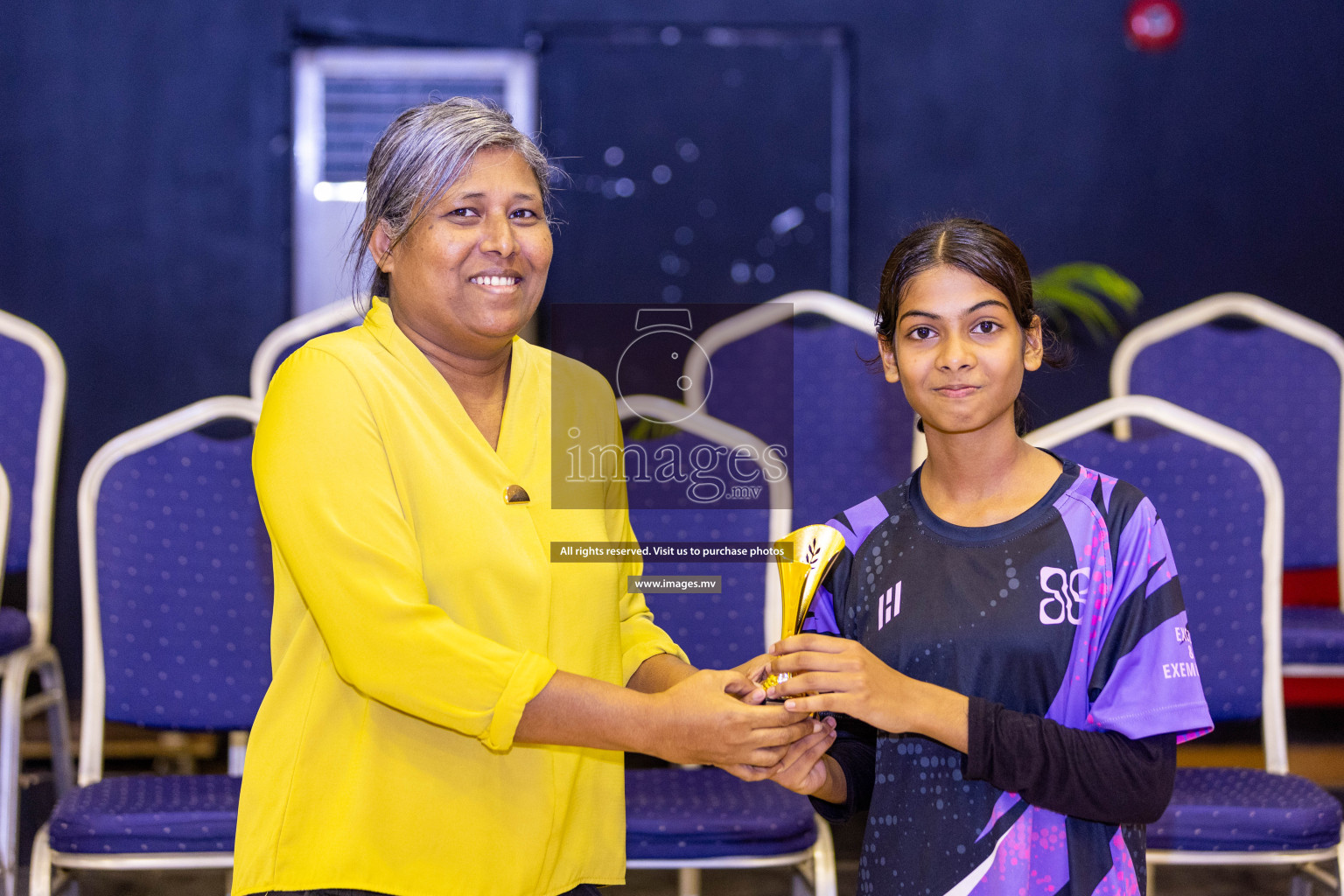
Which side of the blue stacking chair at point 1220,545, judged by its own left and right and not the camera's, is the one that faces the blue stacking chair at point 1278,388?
back

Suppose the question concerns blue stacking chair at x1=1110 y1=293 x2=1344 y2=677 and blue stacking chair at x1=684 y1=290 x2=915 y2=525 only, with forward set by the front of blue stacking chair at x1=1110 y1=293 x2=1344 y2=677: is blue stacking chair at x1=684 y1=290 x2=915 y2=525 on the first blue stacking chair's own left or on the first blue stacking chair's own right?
on the first blue stacking chair's own right

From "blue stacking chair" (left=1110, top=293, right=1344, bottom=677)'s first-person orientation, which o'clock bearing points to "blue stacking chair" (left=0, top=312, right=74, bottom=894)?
"blue stacking chair" (left=0, top=312, right=74, bottom=894) is roughly at 2 o'clock from "blue stacking chair" (left=1110, top=293, right=1344, bottom=677).

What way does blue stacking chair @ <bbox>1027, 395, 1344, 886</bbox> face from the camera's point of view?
toward the camera

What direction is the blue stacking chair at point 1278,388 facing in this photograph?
toward the camera

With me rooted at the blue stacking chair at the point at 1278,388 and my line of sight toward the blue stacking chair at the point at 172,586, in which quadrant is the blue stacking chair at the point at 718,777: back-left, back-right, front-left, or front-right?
front-left

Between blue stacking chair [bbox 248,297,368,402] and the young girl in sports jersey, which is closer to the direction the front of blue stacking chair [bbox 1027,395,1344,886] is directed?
the young girl in sports jersey

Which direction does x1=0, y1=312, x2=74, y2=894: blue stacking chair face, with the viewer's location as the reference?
facing the viewer and to the left of the viewer

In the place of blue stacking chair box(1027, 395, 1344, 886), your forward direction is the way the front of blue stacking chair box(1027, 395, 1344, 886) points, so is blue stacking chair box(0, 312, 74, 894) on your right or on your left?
on your right

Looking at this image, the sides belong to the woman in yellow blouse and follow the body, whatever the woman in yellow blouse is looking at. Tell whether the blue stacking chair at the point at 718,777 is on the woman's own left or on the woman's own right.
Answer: on the woman's own left

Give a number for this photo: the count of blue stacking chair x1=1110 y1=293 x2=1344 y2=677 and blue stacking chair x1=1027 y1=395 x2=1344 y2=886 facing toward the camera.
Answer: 2

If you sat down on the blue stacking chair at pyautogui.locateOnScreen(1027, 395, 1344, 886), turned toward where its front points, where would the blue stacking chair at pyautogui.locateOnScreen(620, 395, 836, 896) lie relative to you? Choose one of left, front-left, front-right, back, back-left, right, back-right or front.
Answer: front-right

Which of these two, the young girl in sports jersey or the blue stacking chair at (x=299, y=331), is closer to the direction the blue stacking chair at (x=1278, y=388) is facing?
the young girl in sports jersey

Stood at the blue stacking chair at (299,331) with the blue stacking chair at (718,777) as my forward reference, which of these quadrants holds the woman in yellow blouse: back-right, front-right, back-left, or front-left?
front-right

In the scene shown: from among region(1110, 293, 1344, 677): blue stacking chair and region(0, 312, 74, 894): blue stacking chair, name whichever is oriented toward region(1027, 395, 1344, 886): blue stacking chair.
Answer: region(1110, 293, 1344, 677): blue stacking chair

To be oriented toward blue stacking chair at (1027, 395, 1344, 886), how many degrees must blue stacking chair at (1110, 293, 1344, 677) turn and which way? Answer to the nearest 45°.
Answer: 0° — it already faces it

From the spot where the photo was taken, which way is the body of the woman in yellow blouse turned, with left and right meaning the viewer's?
facing the viewer and to the right of the viewer
